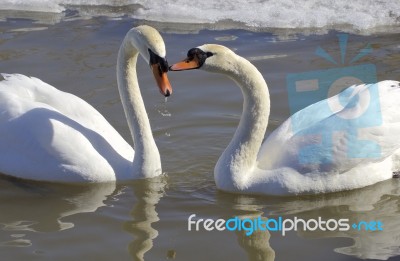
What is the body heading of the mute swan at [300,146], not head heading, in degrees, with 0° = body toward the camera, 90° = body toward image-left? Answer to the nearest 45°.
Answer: approximately 90°

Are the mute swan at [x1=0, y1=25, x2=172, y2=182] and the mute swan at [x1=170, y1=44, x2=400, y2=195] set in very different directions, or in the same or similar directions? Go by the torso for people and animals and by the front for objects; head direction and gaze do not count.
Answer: very different directions

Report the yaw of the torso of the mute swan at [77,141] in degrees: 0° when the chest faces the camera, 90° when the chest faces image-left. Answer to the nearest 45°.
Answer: approximately 270°

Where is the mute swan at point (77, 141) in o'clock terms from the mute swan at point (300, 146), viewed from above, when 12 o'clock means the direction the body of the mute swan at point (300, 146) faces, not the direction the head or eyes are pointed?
the mute swan at point (77, 141) is roughly at 12 o'clock from the mute swan at point (300, 146).

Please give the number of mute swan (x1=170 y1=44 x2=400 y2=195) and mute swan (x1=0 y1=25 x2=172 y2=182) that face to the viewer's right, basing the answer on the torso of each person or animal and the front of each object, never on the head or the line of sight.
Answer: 1

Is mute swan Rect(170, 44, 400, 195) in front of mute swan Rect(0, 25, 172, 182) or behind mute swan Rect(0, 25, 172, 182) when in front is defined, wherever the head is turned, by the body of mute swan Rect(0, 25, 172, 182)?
in front
